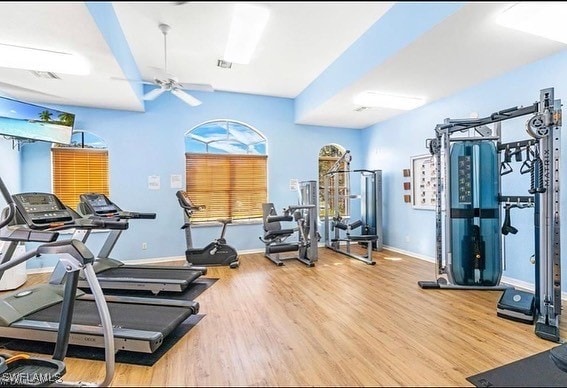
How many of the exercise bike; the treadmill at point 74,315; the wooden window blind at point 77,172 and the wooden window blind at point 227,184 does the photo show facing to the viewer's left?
2

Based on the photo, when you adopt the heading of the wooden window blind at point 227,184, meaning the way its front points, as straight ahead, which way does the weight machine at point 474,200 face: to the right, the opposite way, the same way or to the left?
to the right

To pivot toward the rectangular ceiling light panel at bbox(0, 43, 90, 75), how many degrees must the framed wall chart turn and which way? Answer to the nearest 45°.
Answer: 0° — it already faces it

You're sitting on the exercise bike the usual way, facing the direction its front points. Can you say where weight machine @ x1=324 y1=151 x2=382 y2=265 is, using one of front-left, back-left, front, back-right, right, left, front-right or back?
back

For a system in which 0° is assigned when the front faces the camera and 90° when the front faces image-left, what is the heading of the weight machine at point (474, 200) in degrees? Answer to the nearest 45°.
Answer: approximately 45°

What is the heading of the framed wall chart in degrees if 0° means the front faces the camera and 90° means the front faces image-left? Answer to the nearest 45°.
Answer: approximately 45°

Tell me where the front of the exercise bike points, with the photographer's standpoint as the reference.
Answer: facing to the left of the viewer

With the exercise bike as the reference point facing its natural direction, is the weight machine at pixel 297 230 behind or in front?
behind

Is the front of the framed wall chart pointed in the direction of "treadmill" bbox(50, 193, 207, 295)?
yes

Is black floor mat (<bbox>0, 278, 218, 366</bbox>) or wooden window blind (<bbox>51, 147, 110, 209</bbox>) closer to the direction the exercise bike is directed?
the wooden window blind

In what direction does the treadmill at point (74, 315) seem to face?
to the viewer's left
